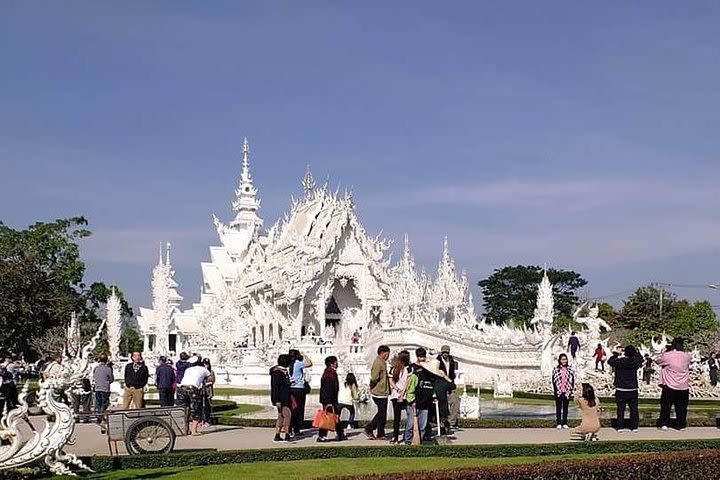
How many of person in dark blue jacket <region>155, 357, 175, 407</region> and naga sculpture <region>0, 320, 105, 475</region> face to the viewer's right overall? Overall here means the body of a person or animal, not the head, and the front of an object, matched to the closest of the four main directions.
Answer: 1

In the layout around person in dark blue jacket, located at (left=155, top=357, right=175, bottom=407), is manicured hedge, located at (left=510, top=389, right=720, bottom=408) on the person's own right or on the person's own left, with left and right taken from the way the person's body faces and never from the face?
on the person's own right

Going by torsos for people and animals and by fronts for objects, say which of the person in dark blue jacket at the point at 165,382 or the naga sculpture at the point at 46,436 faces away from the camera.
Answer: the person in dark blue jacket

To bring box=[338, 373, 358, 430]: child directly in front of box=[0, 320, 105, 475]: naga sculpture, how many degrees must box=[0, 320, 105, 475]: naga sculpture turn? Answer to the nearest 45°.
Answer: approximately 45° to its left

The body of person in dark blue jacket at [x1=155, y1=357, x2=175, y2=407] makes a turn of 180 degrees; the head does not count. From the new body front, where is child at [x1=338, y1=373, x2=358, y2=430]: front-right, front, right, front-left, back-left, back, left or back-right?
front-left

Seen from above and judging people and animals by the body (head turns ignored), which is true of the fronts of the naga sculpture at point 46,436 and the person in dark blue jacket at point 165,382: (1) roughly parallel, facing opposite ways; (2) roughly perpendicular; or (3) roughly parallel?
roughly perpendicular

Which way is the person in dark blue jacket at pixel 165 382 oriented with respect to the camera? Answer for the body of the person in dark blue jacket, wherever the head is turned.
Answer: away from the camera

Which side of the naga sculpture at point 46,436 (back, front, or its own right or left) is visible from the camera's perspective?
right

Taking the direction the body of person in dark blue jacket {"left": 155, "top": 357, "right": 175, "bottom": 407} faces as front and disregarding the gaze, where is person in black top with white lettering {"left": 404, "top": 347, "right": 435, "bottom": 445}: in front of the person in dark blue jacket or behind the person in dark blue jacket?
behind

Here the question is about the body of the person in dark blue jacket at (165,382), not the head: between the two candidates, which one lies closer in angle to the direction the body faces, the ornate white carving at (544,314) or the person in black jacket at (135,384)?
the ornate white carving

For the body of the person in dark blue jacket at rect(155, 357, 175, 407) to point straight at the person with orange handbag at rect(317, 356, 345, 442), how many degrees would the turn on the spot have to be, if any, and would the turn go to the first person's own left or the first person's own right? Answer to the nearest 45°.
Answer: approximately 135° to the first person's own right

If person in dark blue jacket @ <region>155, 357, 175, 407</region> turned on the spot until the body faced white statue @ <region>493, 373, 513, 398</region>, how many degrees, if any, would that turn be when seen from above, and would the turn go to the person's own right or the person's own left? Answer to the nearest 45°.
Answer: approximately 45° to the person's own right

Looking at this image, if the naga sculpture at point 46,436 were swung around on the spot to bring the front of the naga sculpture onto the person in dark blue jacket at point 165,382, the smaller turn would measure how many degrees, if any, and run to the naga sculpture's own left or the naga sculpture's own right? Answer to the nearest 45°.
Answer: approximately 90° to the naga sculpture's own left
